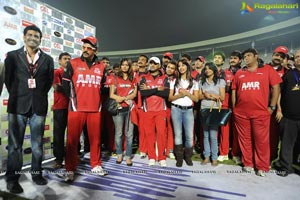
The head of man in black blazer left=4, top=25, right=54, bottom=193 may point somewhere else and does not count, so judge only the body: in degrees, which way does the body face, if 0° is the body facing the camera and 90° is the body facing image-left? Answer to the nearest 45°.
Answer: approximately 0°

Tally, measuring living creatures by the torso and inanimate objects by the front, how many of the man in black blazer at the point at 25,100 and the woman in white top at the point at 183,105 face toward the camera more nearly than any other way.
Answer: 2

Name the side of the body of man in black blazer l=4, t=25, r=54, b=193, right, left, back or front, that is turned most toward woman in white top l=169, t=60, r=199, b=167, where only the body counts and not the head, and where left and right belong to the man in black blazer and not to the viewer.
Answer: left

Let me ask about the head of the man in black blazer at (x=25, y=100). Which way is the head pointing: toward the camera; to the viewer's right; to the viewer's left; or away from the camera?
toward the camera

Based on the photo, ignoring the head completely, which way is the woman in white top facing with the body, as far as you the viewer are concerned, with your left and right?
facing the viewer

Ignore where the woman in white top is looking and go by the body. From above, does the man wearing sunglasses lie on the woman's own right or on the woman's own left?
on the woman's own right

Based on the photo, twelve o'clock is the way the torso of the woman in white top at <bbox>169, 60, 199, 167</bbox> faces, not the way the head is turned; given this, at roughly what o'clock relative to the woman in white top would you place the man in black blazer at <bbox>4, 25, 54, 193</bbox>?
The man in black blazer is roughly at 2 o'clock from the woman in white top.

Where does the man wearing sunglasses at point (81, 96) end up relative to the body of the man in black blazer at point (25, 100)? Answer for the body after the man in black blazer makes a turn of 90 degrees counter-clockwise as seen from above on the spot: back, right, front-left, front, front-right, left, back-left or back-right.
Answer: front
